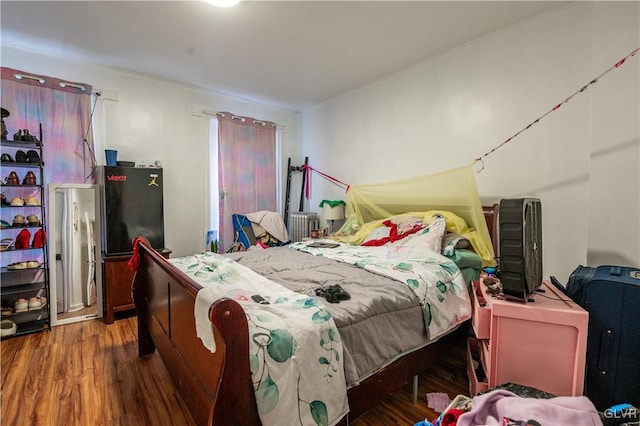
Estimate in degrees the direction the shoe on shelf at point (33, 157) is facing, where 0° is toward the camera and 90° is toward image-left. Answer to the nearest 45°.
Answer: approximately 315°

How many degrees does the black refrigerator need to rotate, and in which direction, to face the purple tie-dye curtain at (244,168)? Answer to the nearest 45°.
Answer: approximately 90° to its left

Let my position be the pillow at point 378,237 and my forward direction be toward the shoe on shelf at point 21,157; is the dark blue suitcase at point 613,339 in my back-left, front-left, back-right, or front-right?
back-left

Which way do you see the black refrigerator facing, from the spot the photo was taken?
facing the viewer

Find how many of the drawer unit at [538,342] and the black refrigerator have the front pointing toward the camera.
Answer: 1

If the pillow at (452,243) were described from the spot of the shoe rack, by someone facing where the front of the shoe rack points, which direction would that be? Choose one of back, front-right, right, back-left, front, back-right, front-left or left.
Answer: front

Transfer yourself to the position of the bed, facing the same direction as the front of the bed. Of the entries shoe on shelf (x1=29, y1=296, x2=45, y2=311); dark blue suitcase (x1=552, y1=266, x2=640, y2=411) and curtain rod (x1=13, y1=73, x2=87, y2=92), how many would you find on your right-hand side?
2

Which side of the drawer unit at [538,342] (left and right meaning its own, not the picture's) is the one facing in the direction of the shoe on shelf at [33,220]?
front

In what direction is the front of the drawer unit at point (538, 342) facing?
to the viewer's left

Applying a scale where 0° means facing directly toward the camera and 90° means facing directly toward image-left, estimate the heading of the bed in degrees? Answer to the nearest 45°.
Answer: approximately 45°

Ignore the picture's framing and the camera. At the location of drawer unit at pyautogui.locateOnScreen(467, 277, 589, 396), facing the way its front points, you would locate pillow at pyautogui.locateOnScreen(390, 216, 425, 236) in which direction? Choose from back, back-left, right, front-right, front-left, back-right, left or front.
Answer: front-right

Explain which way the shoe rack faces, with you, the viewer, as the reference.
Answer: facing the viewer and to the right of the viewer

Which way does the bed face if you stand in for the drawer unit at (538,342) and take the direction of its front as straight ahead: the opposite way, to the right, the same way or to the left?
the same way

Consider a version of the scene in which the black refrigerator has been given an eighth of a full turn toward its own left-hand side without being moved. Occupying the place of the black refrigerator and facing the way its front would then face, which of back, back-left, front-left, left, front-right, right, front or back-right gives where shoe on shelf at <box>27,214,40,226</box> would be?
back-right

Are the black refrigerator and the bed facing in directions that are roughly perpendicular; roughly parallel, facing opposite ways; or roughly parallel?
roughly perpendicular

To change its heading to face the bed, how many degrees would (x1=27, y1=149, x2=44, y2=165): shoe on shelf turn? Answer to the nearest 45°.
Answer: approximately 45° to its left

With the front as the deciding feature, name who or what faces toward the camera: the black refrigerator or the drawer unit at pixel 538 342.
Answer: the black refrigerator
